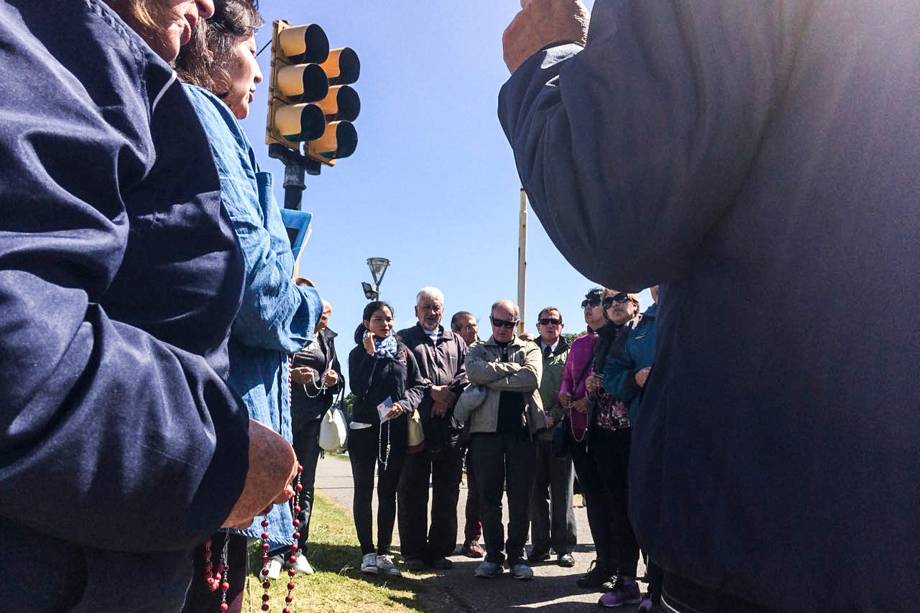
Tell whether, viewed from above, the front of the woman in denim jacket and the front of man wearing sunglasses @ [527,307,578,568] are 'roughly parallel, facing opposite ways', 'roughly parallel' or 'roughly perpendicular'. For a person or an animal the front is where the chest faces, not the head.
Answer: roughly perpendicular

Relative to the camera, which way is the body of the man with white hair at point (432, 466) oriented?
toward the camera

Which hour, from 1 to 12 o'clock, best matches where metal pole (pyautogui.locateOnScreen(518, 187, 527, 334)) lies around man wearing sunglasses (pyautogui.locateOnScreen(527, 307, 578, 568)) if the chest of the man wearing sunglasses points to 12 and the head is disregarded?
The metal pole is roughly at 6 o'clock from the man wearing sunglasses.

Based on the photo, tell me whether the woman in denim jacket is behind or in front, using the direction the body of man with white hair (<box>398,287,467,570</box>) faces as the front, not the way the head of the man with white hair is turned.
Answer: in front

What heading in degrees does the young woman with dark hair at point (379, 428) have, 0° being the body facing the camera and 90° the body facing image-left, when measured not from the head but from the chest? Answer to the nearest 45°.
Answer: approximately 0°

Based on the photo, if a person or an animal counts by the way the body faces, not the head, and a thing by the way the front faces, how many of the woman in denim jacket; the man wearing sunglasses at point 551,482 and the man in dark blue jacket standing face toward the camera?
1

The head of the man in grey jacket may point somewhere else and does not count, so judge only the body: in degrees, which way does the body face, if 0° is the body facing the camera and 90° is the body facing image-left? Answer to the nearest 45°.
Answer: approximately 0°

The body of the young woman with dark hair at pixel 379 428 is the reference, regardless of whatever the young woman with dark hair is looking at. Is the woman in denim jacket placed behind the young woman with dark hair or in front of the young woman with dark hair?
in front

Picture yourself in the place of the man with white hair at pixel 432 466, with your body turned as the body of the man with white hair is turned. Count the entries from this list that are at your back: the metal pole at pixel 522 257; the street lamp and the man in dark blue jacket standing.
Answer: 2

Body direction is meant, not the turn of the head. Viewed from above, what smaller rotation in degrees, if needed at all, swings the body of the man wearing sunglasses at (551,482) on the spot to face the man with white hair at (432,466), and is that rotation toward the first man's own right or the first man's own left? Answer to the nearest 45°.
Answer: approximately 90° to the first man's own right

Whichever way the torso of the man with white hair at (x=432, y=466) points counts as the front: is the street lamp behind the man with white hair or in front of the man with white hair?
behind

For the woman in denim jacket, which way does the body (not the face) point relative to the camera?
to the viewer's right

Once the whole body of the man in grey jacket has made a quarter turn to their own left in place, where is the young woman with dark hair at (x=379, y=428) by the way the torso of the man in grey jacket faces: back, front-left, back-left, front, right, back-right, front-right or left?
back

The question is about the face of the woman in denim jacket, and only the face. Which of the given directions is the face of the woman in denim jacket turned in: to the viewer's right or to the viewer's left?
to the viewer's right
